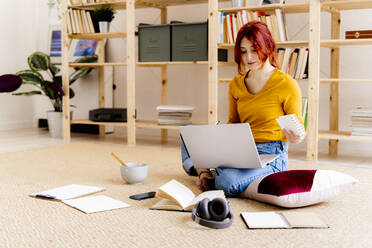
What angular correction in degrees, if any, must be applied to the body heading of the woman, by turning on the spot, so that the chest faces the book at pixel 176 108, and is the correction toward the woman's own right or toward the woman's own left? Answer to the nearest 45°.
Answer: approximately 135° to the woman's own right

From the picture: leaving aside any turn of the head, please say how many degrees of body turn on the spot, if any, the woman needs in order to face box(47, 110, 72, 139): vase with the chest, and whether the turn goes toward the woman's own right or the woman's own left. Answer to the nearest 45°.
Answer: approximately 90° to the woman's own right

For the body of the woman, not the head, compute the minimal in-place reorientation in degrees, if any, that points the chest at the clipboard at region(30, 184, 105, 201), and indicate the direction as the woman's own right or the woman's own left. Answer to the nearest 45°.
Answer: approximately 45° to the woman's own right

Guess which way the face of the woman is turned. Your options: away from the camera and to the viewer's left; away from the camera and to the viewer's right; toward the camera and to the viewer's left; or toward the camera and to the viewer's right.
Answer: toward the camera and to the viewer's left

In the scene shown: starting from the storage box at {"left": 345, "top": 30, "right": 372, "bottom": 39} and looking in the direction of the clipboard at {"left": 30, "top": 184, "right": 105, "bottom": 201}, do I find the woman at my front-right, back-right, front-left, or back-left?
front-left

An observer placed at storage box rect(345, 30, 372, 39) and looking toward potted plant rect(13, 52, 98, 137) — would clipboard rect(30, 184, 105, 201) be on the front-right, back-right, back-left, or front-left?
front-left

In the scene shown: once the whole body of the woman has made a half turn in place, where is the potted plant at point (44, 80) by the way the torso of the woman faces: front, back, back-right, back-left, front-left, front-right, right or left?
left

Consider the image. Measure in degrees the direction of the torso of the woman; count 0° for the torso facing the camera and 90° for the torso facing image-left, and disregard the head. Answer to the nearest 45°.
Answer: approximately 45°

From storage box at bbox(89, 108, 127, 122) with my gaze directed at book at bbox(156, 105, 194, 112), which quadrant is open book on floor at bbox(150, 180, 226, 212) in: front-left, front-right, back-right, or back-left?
front-right

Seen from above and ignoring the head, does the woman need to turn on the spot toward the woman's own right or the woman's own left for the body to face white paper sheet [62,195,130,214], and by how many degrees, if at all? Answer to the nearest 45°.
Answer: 0° — they already face it

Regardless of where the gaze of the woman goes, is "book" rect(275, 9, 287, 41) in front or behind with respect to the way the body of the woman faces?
behind

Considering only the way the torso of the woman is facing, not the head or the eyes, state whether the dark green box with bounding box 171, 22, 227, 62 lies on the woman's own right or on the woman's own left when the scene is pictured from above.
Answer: on the woman's own right

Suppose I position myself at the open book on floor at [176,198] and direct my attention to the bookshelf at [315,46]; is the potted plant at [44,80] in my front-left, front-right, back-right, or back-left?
front-left
